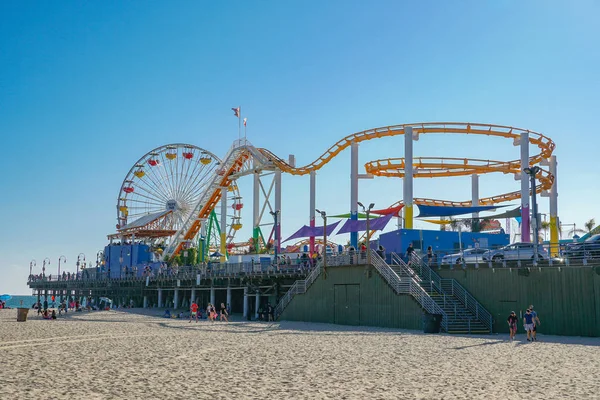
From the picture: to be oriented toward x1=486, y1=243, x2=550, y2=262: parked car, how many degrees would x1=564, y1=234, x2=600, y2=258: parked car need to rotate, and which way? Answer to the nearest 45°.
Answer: approximately 45° to its right

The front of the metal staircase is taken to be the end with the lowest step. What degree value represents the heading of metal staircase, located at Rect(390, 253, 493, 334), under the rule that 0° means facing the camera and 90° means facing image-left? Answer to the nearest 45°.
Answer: approximately 315°

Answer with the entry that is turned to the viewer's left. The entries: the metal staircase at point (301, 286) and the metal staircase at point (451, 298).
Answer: the metal staircase at point (301, 286)

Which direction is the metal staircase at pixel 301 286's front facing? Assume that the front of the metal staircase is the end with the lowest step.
to the viewer's left

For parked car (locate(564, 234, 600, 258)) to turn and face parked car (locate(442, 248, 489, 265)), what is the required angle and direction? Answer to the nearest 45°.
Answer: approximately 45° to its right

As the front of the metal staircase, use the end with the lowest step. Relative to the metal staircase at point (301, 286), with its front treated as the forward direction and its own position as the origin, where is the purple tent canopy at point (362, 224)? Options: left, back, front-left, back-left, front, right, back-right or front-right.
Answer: back-right

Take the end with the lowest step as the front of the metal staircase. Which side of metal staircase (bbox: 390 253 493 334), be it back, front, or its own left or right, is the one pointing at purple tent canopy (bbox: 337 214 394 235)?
back

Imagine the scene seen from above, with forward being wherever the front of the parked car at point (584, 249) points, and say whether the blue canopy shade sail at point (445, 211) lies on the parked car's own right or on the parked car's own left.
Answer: on the parked car's own right

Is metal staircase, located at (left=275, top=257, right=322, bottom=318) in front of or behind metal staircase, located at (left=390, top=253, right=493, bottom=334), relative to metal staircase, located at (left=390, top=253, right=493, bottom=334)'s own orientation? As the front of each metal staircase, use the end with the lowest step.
behind

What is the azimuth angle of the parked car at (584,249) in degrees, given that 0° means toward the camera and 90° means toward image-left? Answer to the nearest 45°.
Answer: approximately 45°

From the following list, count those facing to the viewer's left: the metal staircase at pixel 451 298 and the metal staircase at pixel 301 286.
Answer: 1
